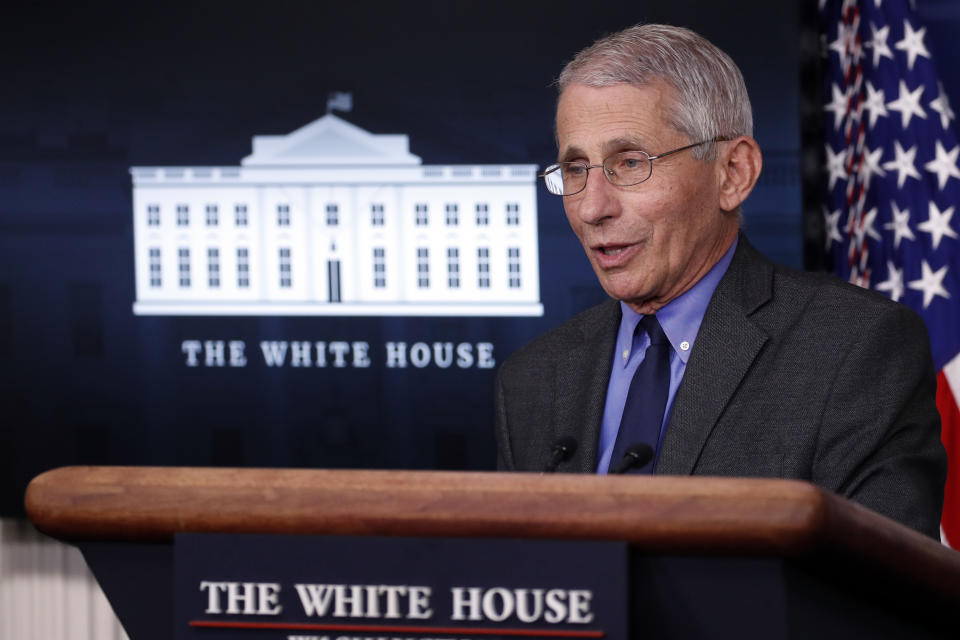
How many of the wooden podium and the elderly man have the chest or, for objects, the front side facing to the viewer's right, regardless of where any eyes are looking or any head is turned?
0

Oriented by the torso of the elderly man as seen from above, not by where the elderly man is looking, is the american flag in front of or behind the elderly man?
behind

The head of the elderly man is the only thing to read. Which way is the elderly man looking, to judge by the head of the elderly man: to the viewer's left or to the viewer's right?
to the viewer's left

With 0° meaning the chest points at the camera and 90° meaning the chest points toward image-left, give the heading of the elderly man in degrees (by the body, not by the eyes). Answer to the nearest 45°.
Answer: approximately 45°

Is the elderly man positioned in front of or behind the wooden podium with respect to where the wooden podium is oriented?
behind

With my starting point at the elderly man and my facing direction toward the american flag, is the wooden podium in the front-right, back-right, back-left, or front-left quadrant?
back-left

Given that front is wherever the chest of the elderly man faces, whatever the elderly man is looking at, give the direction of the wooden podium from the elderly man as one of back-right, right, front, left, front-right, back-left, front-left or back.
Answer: front-left

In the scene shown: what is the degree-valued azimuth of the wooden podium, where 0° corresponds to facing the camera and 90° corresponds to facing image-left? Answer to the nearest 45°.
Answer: approximately 0°
